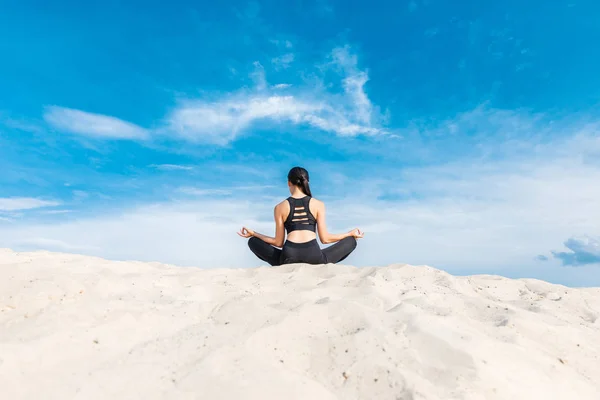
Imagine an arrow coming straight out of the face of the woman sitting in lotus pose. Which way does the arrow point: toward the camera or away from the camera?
away from the camera

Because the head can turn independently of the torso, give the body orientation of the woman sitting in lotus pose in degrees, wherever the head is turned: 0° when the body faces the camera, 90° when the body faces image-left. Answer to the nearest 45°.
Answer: approximately 180°
